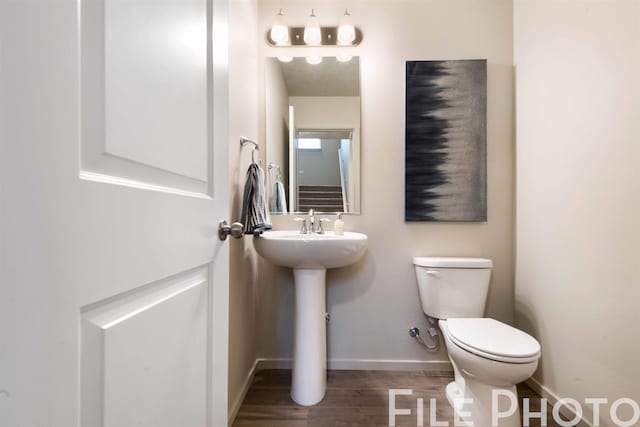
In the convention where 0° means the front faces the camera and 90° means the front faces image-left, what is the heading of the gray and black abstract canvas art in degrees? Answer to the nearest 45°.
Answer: approximately 0°

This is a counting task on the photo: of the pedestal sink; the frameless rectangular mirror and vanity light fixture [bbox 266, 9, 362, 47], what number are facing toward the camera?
3

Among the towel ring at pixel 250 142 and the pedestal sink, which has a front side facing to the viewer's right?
the towel ring

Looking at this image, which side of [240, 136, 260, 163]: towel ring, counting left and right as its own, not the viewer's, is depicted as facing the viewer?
right

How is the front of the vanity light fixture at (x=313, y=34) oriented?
toward the camera

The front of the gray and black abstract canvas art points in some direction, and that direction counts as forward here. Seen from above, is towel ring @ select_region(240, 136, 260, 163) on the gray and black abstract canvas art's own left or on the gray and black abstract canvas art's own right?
on the gray and black abstract canvas art's own right

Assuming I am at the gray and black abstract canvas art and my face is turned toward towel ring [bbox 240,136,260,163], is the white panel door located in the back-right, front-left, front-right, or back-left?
front-left

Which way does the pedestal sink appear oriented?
toward the camera

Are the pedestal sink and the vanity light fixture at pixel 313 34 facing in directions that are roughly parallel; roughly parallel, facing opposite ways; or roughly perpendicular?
roughly parallel

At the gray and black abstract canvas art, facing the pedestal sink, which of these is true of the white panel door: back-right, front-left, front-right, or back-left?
front-left
